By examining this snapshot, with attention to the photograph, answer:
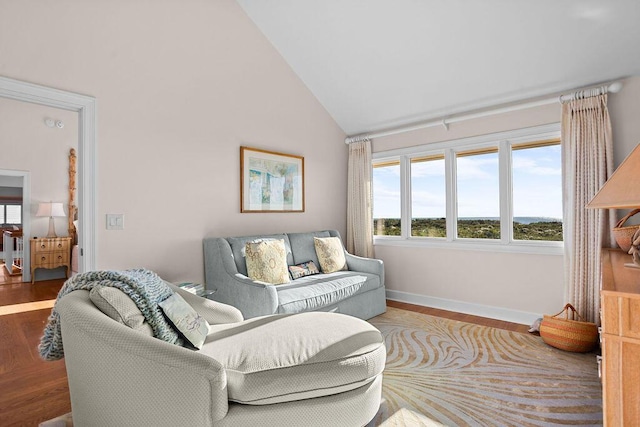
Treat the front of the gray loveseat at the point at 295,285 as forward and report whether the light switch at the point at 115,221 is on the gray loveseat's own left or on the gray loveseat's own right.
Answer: on the gray loveseat's own right

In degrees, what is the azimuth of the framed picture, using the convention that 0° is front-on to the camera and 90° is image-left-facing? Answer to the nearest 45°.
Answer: approximately 315°

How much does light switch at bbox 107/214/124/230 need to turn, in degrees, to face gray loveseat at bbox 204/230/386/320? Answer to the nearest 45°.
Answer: approximately 90° to its left

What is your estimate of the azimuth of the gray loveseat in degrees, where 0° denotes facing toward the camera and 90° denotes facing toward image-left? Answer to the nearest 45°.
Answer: approximately 315°

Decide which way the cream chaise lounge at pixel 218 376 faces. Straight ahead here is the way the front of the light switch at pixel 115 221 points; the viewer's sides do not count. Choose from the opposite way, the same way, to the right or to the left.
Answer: to the left

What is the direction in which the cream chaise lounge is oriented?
to the viewer's right

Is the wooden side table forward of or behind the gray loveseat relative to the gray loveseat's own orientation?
behind

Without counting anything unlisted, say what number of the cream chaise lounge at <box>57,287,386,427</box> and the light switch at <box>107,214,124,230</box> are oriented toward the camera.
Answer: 1

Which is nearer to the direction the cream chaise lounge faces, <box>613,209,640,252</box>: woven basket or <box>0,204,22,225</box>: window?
the woven basket
